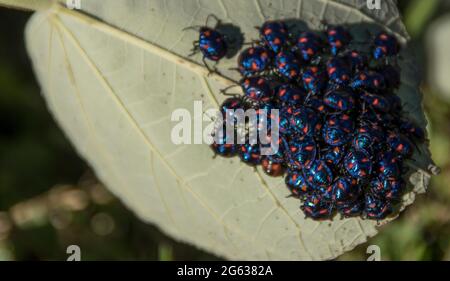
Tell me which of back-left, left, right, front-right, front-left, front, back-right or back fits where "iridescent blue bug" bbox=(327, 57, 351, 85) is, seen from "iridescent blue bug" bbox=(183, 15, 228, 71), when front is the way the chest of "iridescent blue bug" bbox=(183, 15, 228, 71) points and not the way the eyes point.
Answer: back

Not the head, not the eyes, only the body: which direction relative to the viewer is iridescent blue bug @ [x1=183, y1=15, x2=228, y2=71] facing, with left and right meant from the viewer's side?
facing to the left of the viewer

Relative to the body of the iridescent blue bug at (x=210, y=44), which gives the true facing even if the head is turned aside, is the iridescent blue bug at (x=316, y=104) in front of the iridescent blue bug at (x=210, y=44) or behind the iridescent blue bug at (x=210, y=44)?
behind
